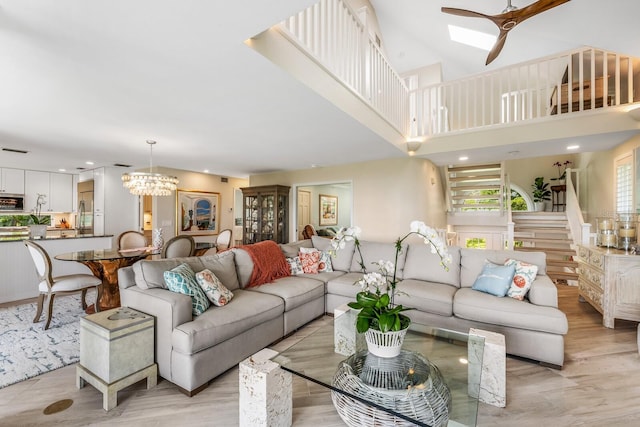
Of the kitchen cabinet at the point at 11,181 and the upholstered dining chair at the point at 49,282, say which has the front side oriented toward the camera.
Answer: the kitchen cabinet

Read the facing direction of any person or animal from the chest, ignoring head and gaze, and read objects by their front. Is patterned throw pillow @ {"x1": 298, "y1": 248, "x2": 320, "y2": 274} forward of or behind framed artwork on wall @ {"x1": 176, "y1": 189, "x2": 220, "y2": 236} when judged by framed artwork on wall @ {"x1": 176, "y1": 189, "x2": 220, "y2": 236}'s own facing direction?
forward

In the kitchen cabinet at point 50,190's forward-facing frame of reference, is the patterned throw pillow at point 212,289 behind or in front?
in front

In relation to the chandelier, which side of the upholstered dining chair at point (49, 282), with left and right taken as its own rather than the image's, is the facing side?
front

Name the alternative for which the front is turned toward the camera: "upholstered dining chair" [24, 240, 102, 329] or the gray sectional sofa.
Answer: the gray sectional sofa

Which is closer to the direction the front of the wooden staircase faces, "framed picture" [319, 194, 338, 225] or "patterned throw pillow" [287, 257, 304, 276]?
the patterned throw pillow

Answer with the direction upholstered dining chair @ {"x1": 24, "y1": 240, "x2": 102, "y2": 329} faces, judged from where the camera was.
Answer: facing away from the viewer and to the right of the viewer

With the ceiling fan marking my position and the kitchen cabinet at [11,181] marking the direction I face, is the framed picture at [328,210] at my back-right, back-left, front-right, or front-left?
front-right

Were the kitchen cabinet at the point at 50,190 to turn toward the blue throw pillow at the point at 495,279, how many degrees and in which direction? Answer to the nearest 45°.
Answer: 0° — it already faces it

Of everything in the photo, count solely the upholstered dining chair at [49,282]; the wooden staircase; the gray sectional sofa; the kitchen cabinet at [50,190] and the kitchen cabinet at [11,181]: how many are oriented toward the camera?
4

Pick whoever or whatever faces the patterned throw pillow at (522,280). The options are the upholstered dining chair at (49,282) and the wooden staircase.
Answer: the wooden staircase

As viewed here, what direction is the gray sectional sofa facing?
toward the camera

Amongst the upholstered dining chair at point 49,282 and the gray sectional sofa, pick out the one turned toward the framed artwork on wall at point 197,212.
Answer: the upholstered dining chair

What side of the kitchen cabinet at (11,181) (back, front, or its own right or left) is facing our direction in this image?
front
